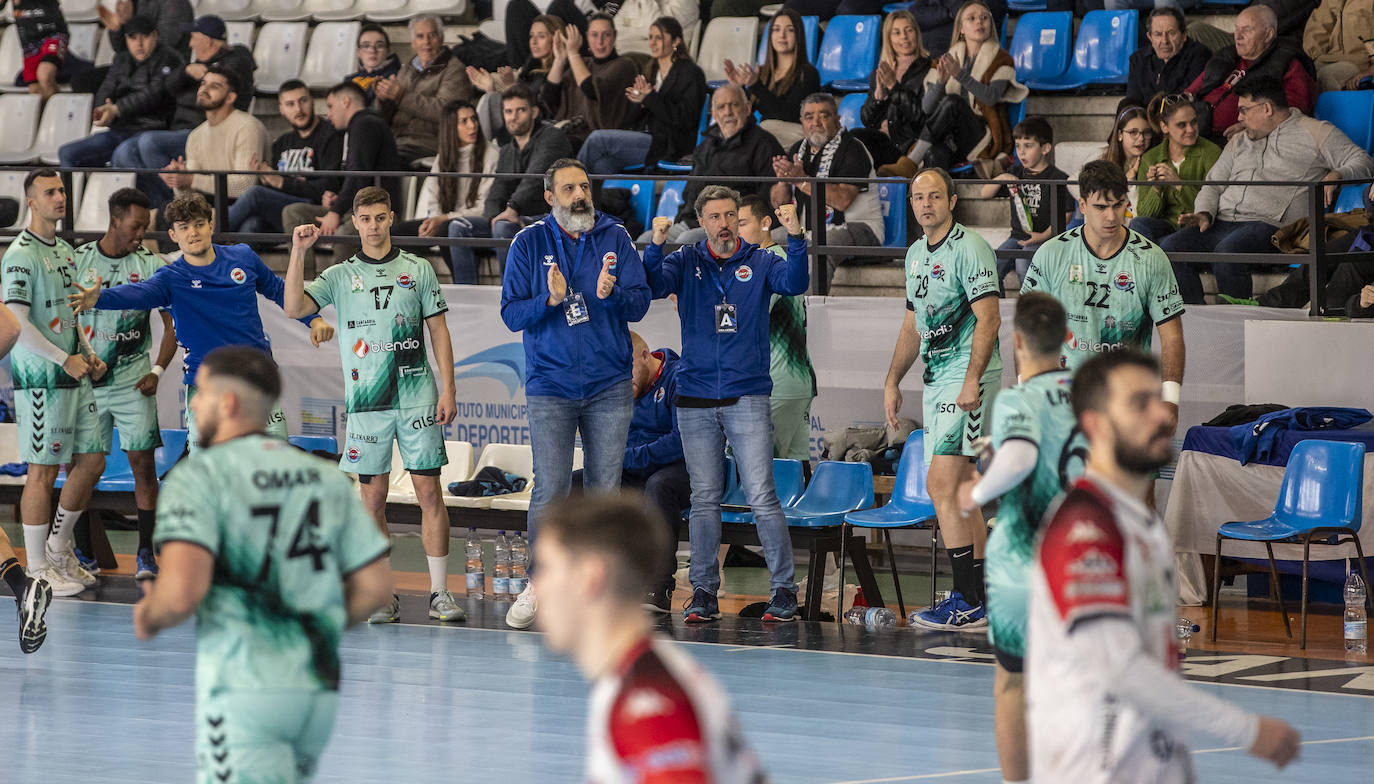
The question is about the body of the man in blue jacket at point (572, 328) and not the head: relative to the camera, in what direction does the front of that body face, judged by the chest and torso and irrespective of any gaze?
toward the camera

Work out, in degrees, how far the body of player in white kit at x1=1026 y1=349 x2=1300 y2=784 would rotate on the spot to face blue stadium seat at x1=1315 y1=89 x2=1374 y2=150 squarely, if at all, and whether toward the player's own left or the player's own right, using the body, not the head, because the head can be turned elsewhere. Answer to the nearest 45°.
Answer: approximately 90° to the player's own left

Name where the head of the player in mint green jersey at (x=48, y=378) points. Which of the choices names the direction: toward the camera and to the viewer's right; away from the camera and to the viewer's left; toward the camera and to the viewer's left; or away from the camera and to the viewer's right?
toward the camera and to the viewer's right

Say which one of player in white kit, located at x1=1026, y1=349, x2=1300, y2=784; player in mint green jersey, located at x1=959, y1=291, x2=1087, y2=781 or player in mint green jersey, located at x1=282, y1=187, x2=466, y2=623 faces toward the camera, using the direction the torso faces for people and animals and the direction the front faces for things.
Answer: player in mint green jersey, located at x1=282, y1=187, x2=466, y2=623

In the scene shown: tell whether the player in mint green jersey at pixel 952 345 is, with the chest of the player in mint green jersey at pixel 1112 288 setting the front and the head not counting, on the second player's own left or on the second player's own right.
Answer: on the second player's own right

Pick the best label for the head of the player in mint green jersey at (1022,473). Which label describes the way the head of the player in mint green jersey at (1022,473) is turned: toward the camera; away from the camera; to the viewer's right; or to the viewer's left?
away from the camera

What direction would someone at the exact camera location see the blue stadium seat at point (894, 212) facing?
facing the viewer

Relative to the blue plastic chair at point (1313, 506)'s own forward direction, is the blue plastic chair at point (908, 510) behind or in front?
in front

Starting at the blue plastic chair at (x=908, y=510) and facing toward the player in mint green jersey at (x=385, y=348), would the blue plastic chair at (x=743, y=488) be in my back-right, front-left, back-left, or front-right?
front-right

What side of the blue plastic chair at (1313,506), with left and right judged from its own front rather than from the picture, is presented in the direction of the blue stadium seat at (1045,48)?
right

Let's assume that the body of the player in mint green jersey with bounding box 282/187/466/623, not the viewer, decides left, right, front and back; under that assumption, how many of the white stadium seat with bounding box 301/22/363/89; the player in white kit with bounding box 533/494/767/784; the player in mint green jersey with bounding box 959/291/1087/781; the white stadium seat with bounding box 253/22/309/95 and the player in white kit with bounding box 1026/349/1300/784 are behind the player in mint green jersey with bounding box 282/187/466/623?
2

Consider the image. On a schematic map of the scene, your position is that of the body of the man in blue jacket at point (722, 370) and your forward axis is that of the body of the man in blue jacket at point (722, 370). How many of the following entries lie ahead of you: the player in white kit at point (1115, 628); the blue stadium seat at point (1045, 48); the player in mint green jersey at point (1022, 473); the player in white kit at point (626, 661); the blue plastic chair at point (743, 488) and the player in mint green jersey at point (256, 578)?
4
